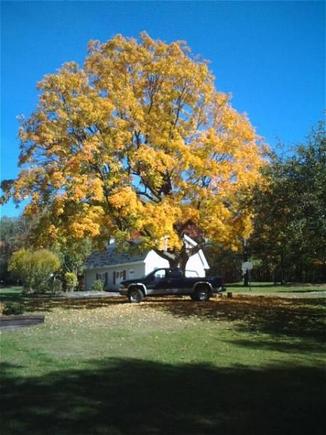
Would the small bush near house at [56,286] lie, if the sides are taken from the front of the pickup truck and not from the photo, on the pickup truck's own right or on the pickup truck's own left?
on the pickup truck's own right

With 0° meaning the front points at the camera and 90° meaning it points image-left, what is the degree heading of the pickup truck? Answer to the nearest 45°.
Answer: approximately 90°

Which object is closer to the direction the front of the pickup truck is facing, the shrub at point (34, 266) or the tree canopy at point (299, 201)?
the shrub

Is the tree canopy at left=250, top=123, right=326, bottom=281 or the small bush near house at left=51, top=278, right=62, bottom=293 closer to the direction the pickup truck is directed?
the small bush near house
